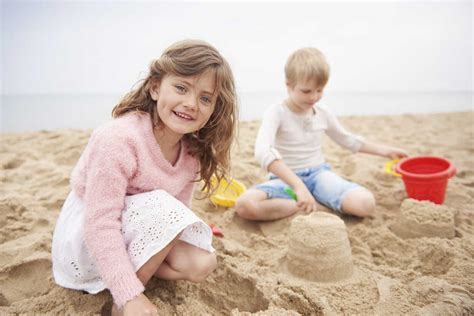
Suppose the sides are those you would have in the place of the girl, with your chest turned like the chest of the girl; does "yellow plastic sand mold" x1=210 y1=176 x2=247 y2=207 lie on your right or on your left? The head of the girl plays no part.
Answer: on your left

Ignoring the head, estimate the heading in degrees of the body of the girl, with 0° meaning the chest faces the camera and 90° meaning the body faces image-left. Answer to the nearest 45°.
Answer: approximately 315°

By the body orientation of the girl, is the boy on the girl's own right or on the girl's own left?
on the girl's own left
